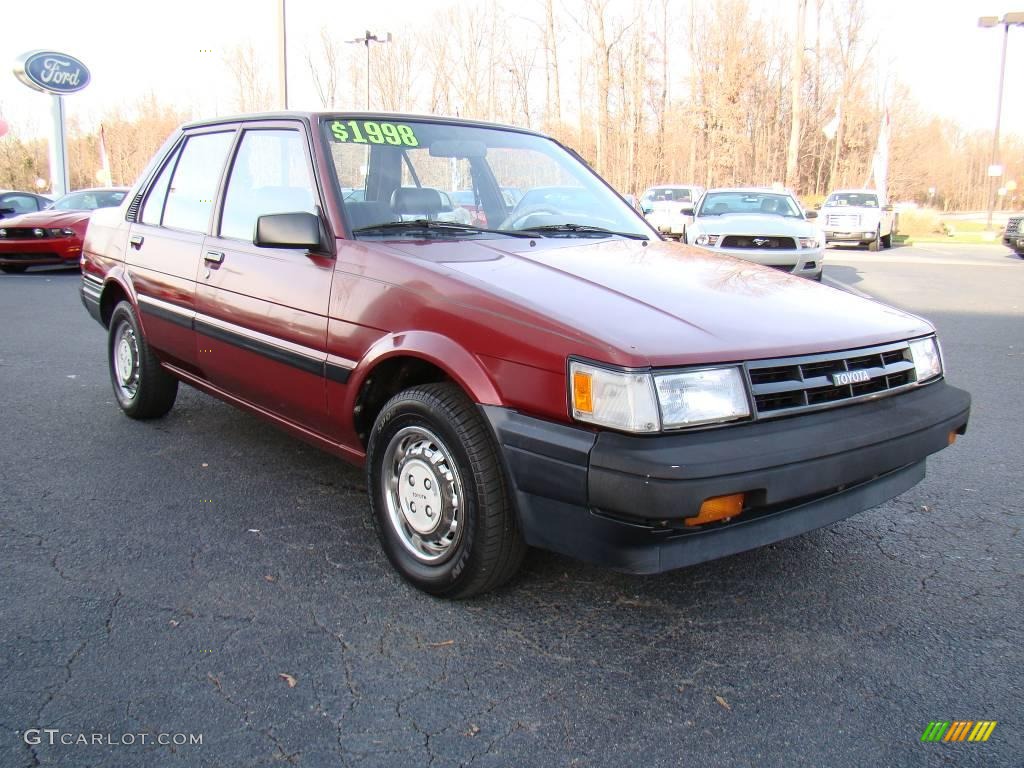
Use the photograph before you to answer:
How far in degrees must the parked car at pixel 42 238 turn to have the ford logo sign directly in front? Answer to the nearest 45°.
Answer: approximately 135° to its right

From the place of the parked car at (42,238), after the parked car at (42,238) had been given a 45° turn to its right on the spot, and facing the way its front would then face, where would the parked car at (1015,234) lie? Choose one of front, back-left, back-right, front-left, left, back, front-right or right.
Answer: back

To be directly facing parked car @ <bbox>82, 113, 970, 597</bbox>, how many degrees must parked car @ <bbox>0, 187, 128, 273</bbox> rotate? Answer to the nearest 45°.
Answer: approximately 45° to its left

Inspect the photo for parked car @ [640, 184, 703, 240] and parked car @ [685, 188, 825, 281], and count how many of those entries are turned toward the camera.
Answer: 2

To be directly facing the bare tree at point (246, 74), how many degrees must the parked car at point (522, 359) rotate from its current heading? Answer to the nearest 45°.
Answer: approximately 135° to its left

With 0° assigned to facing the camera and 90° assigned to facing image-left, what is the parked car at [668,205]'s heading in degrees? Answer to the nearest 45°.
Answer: approximately 0°

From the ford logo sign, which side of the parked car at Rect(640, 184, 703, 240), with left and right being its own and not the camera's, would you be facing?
right

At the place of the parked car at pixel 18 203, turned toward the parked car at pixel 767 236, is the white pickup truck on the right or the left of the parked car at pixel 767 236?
left
